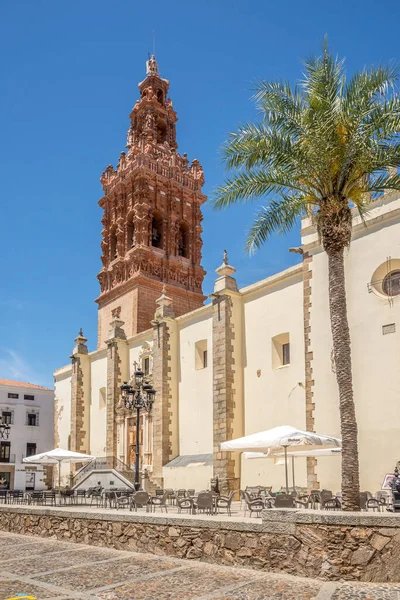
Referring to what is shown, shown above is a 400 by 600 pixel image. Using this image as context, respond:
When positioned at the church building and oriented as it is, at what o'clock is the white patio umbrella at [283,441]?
The white patio umbrella is roughly at 10 o'clock from the church building.

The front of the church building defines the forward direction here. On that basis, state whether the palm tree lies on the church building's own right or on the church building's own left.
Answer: on the church building's own left

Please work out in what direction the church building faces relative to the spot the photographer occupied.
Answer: facing the viewer and to the left of the viewer
